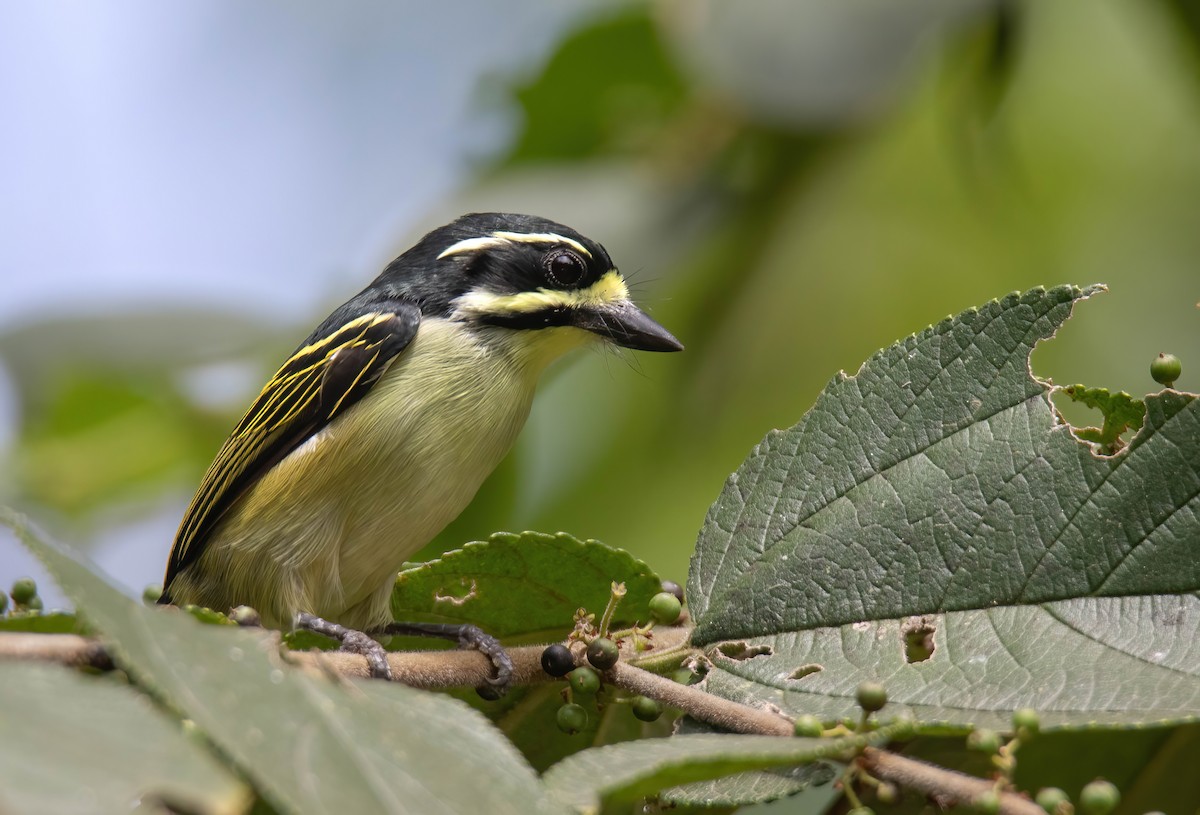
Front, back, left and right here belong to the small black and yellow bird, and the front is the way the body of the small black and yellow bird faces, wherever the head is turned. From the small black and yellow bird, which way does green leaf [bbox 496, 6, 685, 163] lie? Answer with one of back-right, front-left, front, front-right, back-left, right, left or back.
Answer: left

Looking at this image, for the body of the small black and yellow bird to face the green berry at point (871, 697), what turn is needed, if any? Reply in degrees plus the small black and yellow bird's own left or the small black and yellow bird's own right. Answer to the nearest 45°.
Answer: approximately 45° to the small black and yellow bird's own right

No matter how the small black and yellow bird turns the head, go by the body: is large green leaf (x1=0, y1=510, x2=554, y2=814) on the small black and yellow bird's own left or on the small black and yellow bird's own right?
on the small black and yellow bird's own right

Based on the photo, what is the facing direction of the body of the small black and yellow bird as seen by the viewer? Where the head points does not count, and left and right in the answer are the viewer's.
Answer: facing to the right of the viewer
